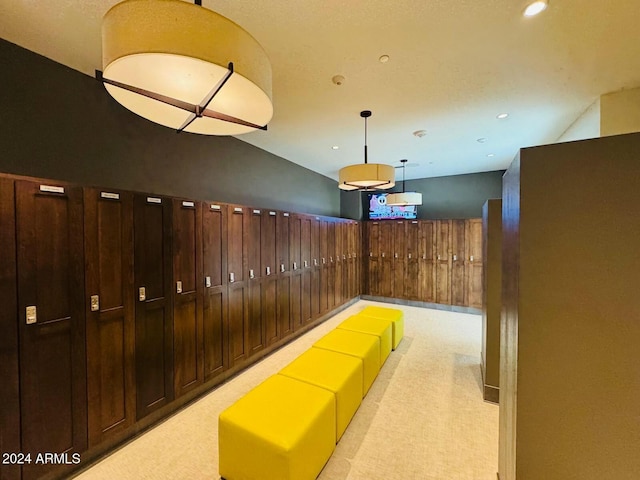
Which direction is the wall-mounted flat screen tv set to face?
toward the camera

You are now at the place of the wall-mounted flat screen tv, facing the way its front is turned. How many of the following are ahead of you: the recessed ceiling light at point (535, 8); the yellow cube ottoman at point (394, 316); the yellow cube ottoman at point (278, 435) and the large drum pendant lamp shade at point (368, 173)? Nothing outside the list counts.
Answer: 4

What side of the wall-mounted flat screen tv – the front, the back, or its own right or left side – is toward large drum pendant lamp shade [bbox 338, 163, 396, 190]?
front

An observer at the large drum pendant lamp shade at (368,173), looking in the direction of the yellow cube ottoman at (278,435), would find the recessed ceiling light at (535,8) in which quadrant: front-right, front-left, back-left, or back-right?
front-left

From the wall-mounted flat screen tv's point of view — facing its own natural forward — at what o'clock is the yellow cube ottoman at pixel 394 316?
The yellow cube ottoman is roughly at 12 o'clock from the wall-mounted flat screen tv.

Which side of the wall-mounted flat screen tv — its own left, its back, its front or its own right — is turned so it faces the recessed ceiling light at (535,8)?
front

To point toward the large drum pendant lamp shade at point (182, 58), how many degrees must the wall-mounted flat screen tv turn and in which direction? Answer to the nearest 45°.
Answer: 0° — it already faces it

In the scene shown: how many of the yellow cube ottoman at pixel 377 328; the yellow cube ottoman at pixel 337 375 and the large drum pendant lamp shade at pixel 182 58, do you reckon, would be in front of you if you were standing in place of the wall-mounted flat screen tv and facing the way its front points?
3

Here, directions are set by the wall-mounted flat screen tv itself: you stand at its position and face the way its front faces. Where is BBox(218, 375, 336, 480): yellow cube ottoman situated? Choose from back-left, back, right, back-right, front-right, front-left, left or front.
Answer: front

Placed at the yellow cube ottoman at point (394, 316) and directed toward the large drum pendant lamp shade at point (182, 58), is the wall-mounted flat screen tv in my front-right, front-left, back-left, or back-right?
back-right

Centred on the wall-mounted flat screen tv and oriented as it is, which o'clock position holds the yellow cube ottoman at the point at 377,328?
The yellow cube ottoman is roughly at 12 o'clock from the wall-mounted flat screen tv.

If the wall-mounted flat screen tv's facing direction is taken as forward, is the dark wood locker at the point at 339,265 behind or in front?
in front

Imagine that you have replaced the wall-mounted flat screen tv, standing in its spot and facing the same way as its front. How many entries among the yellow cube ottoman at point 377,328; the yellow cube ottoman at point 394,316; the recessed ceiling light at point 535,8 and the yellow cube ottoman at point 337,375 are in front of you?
4

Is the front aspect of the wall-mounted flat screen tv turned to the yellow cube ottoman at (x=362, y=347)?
yes
